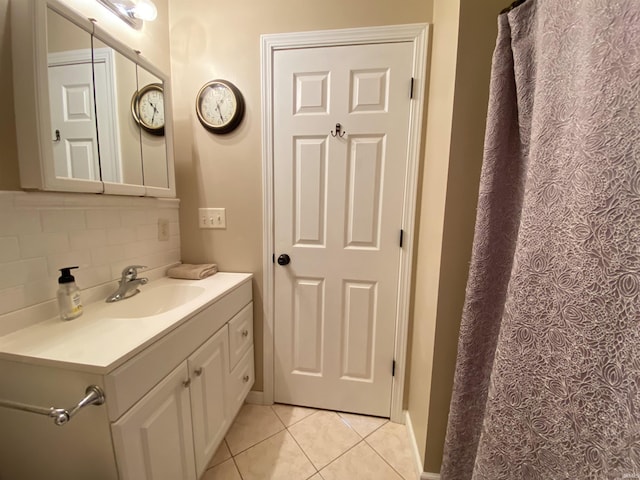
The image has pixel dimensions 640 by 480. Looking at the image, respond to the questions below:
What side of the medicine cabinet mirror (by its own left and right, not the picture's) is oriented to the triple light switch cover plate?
left

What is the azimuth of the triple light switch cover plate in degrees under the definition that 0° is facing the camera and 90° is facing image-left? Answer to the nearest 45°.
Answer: approximately 0°

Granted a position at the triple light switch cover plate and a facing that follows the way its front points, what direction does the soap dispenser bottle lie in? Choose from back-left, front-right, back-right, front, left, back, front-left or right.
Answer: front-right

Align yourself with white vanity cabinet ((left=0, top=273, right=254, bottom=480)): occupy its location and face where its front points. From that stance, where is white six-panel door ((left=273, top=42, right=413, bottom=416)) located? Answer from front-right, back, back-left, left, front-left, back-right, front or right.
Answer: front-left

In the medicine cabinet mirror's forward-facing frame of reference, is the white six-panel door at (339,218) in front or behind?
in front

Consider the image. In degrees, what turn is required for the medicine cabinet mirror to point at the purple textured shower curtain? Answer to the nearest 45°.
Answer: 0° — it already faces it

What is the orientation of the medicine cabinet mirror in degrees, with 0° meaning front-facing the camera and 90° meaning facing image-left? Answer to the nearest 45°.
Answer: approximately 315°

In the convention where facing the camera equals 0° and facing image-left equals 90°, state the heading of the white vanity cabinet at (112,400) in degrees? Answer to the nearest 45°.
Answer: approximately 315°
